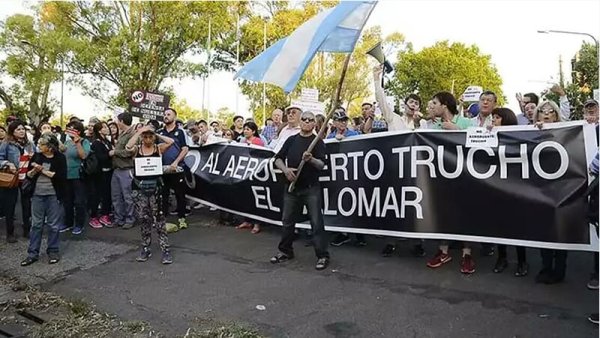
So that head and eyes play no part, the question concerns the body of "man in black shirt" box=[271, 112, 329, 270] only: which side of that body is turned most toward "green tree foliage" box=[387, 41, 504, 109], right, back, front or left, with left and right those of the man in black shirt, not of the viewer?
back

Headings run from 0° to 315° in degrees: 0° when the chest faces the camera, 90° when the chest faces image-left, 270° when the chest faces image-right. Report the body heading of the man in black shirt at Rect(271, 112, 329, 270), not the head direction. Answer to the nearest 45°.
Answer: approximately 0°

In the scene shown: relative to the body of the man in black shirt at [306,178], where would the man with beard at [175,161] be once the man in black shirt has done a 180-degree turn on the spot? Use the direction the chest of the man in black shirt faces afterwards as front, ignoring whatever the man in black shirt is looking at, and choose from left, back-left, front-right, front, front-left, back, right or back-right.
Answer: front-left

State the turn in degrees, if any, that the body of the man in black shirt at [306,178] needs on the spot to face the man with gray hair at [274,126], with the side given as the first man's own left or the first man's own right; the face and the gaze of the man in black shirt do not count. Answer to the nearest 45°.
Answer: approximately 180°

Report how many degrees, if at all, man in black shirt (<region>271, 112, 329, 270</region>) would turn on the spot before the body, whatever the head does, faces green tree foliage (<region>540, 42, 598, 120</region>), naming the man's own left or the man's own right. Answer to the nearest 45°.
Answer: approximately 135° to the man's own left

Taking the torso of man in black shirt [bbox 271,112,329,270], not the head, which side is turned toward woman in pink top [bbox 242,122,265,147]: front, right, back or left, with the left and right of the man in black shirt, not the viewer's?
back

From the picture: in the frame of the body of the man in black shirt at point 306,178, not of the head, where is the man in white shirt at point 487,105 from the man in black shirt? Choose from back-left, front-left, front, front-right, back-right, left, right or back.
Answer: left
